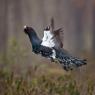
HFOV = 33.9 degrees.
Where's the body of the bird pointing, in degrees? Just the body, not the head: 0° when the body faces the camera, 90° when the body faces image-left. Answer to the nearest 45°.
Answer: approximately 90°
